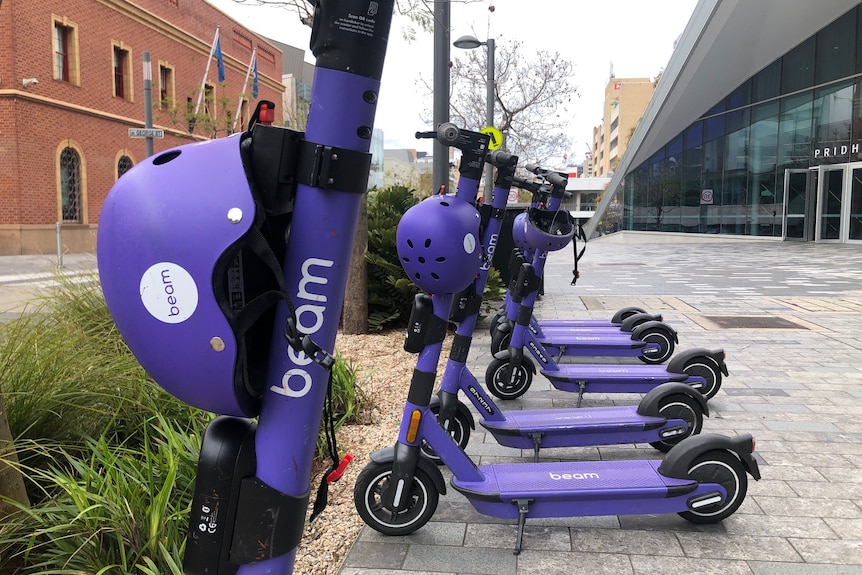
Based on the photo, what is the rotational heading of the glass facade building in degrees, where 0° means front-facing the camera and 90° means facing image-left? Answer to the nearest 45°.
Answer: approximately 45°

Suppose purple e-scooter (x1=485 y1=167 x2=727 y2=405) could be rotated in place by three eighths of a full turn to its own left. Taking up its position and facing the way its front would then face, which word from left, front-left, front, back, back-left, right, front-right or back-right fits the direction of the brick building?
back

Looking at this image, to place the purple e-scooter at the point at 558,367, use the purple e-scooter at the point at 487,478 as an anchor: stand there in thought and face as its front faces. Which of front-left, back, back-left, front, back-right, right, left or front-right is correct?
right

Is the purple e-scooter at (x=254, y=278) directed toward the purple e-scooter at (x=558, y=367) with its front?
no

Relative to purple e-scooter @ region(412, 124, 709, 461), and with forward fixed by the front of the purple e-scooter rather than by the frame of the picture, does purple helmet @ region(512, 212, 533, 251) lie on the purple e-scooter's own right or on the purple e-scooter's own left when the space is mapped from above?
on the purple e-scooter's own right

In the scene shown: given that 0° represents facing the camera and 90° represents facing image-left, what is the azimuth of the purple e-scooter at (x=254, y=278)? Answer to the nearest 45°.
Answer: approximately 90°

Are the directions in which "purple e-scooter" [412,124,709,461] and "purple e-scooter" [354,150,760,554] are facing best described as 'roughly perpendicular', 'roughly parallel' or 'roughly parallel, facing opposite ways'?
roughly parallel

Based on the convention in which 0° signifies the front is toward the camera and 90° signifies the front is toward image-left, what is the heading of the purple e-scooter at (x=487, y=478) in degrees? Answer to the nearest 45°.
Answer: approximately 90°

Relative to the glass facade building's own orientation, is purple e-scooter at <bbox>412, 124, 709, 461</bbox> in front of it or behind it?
in front

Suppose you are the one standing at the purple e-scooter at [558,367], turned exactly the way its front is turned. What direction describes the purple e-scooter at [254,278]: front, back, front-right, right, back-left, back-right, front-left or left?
left

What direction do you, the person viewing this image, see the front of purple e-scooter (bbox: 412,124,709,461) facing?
facing to the left of the viewer

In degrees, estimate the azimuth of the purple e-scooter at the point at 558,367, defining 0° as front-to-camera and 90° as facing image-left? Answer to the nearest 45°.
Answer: approximately 90°

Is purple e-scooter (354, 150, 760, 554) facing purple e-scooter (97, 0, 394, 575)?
no

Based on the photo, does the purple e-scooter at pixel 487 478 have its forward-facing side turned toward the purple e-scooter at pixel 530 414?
no

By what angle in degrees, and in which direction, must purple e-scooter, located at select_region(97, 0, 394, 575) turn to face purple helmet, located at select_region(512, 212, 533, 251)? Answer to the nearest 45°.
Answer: approximately 135° to its right

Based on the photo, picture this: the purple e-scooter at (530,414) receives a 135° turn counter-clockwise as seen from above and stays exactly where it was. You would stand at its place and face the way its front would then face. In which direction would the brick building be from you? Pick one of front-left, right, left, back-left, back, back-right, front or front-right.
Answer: back

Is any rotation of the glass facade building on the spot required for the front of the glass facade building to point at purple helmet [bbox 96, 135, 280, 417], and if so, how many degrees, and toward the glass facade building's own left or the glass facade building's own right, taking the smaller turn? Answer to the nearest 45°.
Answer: approximately 45° to the glass facade building's own left

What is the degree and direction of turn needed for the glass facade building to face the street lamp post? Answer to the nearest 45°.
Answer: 0° — it already faces it
